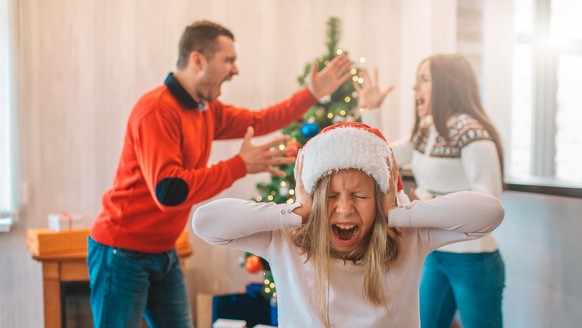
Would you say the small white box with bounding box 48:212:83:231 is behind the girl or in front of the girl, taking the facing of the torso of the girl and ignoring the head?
behind

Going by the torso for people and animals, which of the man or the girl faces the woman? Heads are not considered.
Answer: the man

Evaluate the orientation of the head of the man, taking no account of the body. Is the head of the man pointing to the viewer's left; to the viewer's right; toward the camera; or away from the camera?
to the viewer's right

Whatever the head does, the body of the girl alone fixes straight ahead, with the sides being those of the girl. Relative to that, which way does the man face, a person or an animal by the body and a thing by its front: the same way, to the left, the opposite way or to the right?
to the left

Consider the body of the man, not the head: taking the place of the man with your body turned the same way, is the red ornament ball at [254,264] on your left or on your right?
on your left

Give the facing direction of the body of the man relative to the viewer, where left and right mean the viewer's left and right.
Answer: facing to the right of the viewer

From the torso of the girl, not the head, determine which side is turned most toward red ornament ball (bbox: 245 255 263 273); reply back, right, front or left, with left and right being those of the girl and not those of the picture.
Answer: back

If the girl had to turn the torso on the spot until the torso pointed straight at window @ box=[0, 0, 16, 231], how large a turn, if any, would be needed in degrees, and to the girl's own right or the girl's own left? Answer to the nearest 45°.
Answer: approximately 135° to the girl's own right

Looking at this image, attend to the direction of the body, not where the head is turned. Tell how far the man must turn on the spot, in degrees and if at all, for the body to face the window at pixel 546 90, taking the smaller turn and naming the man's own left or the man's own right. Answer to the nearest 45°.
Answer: approximately 45° to the man's own left

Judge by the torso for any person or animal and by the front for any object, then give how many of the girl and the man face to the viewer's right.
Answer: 1

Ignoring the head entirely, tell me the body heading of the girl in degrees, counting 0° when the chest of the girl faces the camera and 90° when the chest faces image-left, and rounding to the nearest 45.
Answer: approximately 0°
